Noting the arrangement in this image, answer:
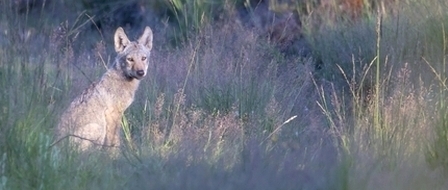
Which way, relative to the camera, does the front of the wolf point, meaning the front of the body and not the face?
to the viewer's right
